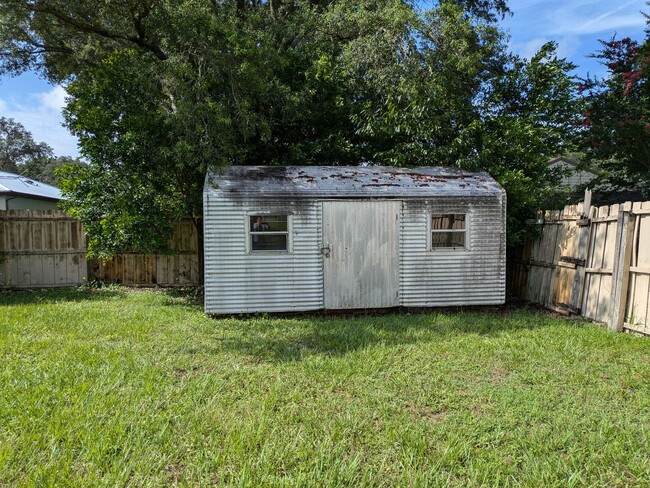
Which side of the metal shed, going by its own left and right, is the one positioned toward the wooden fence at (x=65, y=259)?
right

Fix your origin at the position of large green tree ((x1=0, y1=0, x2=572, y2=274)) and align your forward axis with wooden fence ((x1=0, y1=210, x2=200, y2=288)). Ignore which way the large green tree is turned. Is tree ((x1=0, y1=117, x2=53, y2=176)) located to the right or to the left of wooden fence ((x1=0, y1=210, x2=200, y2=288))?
right

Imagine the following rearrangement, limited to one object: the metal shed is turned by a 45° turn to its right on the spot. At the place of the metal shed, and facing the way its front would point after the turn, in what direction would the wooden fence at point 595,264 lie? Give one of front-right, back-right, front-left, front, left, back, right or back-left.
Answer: back-left

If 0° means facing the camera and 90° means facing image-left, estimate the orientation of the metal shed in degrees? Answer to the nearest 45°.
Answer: approximately 0°

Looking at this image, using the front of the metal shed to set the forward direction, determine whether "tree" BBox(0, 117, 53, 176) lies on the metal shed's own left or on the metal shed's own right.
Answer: on the metal shed's own right

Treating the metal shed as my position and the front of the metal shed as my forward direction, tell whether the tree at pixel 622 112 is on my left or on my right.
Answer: on my left
